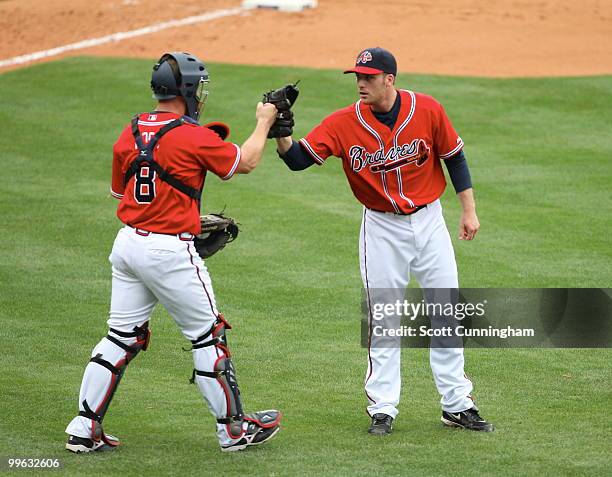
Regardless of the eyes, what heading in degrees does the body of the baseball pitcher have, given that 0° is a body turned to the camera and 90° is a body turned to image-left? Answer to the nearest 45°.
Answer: approximately 0°
